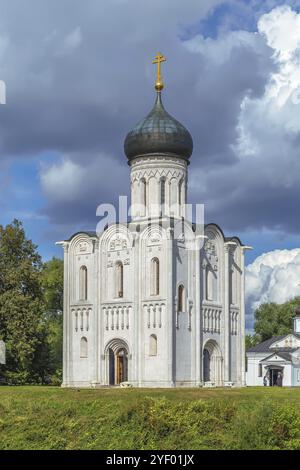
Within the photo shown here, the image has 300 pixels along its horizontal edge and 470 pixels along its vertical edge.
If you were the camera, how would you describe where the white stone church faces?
facing the viewer and to the left of the viewer

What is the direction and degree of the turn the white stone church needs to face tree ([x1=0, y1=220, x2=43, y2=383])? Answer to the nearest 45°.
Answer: approximately 45° to its right
